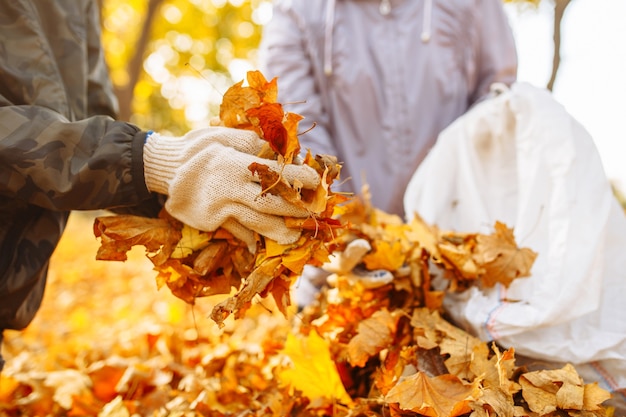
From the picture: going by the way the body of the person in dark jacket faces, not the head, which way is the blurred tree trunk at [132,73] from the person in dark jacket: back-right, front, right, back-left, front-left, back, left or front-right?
left

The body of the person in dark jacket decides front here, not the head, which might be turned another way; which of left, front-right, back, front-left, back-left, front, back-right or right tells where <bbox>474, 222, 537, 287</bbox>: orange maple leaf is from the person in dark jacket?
front

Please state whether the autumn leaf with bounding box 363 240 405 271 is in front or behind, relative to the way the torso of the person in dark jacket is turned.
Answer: in front

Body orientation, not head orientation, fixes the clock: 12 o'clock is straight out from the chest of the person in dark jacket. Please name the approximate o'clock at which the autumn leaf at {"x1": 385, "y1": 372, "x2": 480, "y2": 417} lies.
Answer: The autumn leaf is roughly at 1 o'clock from the person in dark jacket.

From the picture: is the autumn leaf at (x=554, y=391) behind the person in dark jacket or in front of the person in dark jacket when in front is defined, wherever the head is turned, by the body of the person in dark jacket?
in front

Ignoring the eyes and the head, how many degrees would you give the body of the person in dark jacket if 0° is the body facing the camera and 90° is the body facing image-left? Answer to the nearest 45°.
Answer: approximately 270°

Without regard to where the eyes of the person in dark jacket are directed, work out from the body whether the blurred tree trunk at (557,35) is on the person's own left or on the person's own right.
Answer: on the person's own left
